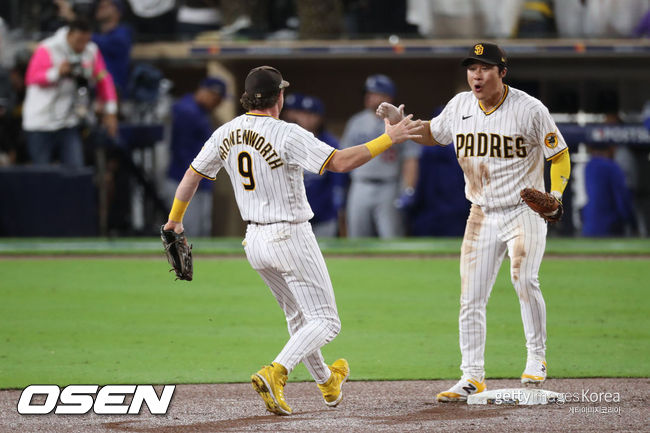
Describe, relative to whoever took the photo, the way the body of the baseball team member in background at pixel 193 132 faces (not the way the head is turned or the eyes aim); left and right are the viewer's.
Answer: facing to the right of the viewer

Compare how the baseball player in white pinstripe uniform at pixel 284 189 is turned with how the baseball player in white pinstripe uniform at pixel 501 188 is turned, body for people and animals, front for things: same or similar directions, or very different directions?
very different directions

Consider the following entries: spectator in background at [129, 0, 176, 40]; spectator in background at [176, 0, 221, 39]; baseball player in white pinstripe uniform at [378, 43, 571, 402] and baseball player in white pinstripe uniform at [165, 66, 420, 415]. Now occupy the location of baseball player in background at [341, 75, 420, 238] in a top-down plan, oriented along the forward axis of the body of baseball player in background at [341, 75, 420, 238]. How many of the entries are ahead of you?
2

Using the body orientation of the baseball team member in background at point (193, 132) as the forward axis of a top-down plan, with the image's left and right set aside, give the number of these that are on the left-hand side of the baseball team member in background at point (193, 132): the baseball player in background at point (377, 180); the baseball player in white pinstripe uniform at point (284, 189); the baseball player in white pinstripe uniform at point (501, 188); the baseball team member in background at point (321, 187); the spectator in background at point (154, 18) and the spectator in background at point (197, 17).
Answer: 2

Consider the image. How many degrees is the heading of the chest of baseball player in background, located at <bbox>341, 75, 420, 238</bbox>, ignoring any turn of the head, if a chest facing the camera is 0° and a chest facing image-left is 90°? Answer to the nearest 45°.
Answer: approximately 0°

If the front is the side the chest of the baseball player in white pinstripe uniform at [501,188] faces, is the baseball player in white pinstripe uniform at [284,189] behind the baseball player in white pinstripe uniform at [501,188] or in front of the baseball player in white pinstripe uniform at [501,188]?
in front

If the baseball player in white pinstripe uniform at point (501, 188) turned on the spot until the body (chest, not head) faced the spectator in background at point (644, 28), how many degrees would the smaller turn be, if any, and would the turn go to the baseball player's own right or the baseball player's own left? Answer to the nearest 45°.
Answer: approximately 135° to the baseball player's own right
